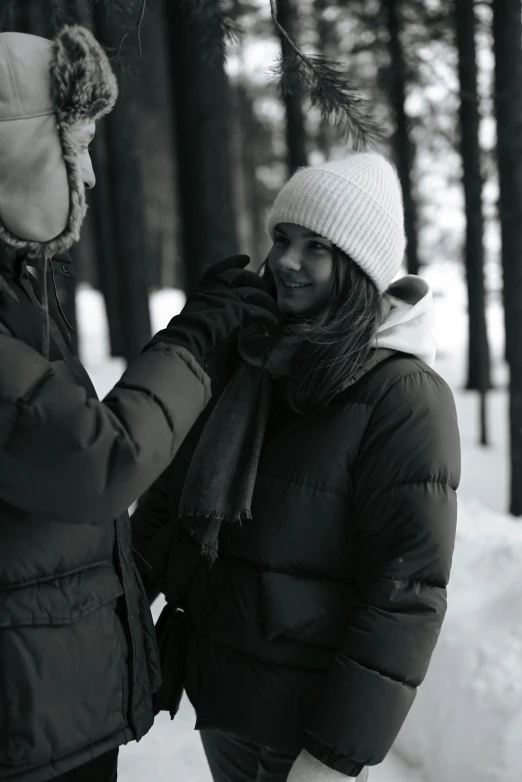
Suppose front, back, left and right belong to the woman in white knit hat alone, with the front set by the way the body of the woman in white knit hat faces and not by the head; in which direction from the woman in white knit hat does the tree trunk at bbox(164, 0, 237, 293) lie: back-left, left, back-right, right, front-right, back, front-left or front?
back-right

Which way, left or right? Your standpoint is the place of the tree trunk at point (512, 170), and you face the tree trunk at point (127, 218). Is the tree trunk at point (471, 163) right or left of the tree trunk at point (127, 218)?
right

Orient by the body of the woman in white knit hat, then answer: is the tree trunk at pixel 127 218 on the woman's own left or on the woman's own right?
on the woman's own right

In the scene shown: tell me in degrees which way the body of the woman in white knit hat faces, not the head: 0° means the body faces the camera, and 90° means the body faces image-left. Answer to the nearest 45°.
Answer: approximately 45°

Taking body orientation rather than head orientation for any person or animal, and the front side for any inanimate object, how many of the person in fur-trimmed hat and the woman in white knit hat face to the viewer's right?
1

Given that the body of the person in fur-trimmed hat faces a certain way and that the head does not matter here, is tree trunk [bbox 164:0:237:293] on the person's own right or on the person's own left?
on the person's own left

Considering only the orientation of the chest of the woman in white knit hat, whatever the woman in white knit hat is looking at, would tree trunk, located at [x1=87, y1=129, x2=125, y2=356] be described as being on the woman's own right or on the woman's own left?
on the woman's own right

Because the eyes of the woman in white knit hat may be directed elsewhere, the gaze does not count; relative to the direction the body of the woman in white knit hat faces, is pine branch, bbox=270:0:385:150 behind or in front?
behind

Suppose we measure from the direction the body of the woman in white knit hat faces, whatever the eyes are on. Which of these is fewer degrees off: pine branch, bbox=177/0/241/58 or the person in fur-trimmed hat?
the person in fur-trimmed hat

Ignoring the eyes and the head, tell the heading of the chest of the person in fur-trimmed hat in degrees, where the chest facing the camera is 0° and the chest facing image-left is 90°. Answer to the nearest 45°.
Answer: approximately 270°

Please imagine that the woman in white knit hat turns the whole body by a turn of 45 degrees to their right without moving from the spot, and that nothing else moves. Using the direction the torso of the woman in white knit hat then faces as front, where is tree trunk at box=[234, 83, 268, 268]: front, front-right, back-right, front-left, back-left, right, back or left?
right

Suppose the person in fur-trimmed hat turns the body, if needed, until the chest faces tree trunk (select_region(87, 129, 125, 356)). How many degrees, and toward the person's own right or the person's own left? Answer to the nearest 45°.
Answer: approximately 90° to the person's own left

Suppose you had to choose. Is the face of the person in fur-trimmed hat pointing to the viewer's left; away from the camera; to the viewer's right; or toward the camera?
to the viewer's right

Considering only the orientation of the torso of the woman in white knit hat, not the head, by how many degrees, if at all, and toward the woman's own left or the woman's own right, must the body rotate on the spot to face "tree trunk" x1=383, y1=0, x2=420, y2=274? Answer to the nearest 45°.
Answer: approximately 135° to the woman's own right
